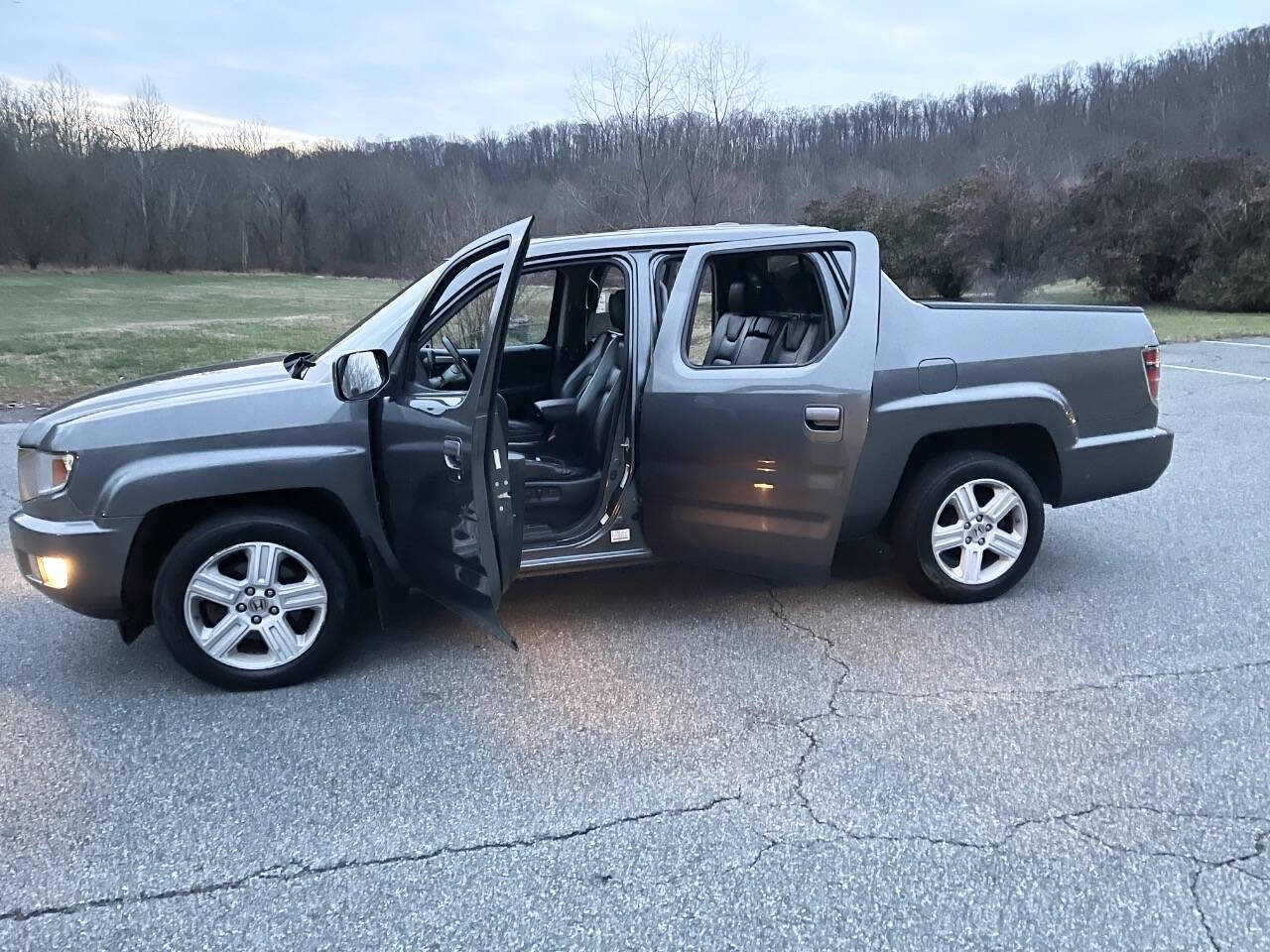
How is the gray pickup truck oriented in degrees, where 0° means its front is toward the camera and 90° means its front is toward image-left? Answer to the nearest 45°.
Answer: approximately 90°
